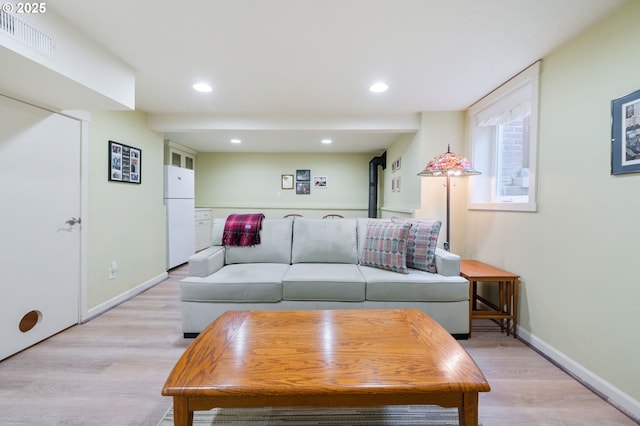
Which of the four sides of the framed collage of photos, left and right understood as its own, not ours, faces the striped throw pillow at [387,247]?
front

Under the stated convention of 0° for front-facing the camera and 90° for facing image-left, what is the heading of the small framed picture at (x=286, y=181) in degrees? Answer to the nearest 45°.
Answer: approximately 0°

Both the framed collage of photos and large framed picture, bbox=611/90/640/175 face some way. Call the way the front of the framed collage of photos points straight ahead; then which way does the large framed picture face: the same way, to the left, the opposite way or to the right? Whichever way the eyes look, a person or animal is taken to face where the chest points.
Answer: the opposite way

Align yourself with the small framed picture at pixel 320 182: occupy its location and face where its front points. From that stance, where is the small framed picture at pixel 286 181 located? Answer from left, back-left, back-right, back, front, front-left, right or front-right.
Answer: right

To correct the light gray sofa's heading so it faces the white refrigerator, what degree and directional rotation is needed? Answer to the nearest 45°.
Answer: approximately 135° to its right

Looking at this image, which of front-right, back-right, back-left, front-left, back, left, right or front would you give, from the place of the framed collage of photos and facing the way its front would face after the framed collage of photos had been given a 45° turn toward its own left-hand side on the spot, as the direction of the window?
front-right

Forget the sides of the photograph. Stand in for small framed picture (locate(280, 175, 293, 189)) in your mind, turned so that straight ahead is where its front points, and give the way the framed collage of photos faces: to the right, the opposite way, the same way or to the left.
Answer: to the left

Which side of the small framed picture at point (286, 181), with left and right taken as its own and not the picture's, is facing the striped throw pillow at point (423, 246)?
front

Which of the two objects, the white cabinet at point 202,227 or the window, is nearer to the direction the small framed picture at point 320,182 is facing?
the window

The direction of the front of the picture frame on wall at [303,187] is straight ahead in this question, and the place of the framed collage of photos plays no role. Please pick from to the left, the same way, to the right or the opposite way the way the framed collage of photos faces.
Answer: to the left

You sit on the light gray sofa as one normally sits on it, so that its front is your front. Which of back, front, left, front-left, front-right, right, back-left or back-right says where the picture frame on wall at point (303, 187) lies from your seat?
back

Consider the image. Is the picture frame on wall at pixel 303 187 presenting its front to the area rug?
yes
